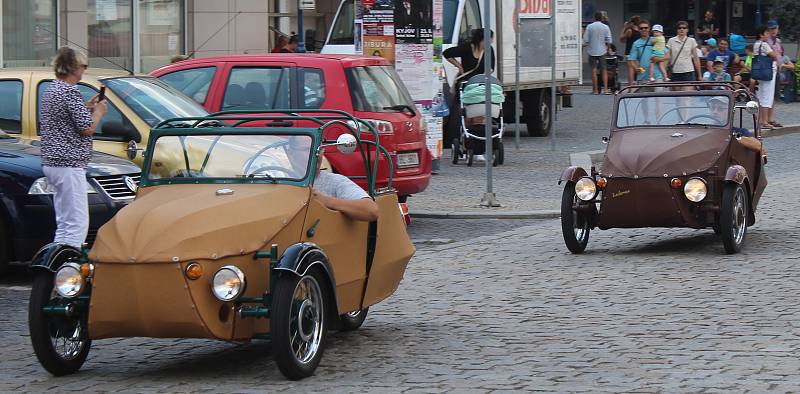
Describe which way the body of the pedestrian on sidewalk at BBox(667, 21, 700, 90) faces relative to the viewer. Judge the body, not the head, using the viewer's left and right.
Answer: facing the viewer

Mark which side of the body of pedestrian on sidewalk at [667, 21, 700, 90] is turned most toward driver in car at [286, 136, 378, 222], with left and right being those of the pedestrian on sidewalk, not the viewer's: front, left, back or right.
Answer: front

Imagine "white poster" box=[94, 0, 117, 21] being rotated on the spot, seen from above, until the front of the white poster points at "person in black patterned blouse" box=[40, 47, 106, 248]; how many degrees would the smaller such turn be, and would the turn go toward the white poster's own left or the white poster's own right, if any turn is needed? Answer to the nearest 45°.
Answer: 0° — it already faces them

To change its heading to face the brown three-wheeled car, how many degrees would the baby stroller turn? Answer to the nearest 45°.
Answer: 0° — it already faces it

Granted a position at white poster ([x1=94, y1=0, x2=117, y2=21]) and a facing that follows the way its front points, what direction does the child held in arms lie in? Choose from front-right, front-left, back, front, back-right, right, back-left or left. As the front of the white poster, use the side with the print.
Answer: left

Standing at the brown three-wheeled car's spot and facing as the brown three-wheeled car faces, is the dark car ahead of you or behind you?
ahead

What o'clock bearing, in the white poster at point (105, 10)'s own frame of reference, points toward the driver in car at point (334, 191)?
The driver in car is roughly at 12 o'clock from the white poster.

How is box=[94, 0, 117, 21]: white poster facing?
toward the camera

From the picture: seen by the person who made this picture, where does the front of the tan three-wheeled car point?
facing the viewer and to the left of the viewer

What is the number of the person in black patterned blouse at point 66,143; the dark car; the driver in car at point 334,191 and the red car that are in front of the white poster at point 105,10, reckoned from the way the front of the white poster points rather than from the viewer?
4

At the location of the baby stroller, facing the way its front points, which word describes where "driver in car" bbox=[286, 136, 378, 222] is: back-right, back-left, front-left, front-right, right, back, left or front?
front

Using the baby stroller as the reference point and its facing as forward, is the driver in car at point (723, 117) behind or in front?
in front

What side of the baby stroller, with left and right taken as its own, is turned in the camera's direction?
front
